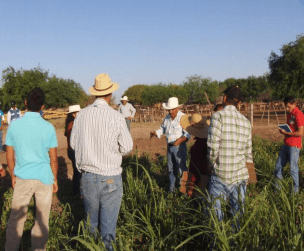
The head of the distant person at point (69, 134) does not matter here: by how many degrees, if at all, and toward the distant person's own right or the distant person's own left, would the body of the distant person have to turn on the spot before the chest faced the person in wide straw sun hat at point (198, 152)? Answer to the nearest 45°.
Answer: approximately 45° to the distant person's own right

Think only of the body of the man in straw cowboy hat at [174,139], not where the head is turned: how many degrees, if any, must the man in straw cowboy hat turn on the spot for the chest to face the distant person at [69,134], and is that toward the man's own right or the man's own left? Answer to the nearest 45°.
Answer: approximately 45° to the man's own right

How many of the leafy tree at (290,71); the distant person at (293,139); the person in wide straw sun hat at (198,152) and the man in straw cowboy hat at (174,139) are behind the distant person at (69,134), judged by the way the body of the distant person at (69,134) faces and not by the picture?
0

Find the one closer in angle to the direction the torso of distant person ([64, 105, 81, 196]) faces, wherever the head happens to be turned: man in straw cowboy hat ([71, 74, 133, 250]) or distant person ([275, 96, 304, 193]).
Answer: the distant person

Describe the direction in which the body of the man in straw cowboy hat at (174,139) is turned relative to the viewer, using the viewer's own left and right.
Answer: facing the viewer and to the left of the viewer

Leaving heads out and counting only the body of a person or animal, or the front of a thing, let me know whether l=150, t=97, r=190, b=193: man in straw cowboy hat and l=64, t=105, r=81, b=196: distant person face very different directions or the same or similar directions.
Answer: very different directions

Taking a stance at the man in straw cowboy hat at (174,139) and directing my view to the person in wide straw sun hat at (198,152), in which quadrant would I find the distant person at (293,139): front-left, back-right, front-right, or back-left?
front-left

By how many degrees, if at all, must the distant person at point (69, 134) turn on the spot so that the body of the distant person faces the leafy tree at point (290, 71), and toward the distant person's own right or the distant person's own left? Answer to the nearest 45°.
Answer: approximately 45° to the distant person's own left

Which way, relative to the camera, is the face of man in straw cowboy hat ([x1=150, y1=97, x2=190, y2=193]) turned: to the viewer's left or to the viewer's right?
to the viewer's left

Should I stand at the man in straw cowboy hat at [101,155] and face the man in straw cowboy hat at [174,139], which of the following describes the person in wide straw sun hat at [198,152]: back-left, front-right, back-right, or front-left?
front-right

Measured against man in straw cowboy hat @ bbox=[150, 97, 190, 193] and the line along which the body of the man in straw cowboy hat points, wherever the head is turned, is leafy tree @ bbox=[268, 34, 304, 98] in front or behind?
behind

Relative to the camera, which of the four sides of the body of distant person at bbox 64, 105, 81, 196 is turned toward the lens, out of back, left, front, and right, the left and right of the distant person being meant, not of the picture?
right

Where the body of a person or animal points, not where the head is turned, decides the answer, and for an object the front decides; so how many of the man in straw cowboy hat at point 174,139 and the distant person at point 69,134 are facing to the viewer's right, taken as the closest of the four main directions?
1

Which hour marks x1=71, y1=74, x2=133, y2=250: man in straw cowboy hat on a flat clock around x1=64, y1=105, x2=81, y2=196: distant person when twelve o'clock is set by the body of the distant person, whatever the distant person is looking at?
The man in straw cowboy hat is roughly at 3 o'clock from the distant person.

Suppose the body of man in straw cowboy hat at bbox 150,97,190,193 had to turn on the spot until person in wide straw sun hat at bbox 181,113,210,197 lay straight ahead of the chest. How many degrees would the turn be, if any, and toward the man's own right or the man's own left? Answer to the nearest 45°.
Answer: approximately 45° to the man's own left

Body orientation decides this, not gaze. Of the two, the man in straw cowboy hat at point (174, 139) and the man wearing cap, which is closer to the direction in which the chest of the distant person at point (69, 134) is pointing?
the man in straw cowboy hat
